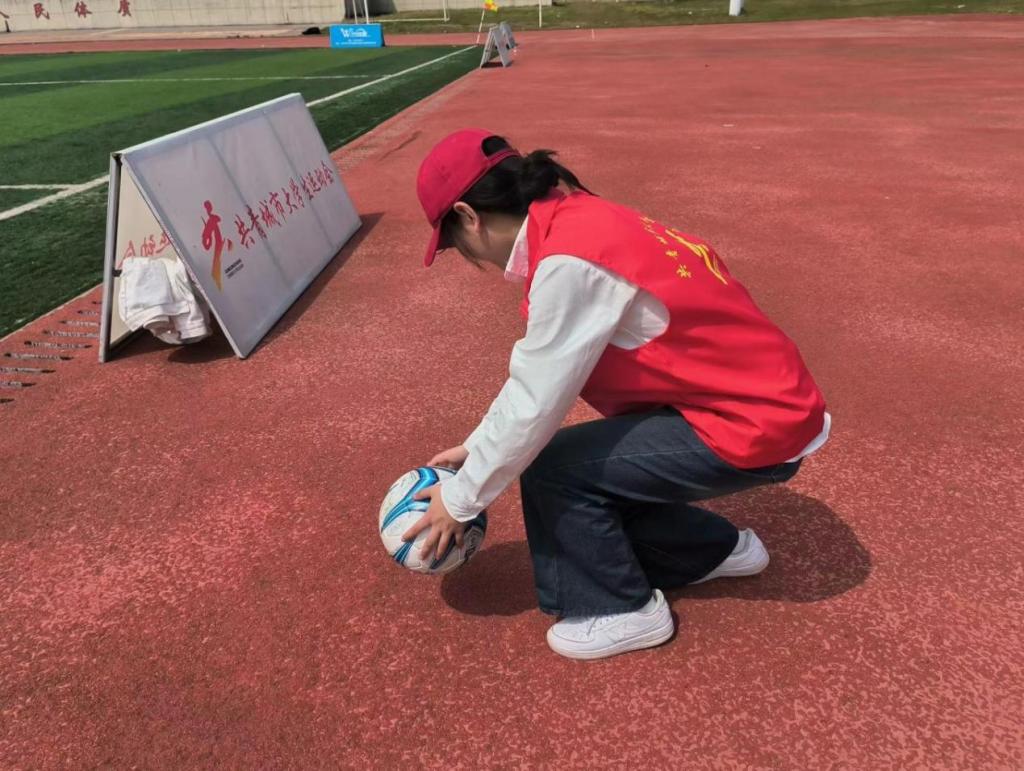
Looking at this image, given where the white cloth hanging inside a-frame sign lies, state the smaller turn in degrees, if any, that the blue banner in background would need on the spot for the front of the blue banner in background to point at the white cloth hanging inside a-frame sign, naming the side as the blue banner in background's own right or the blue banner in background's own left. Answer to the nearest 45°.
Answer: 0° — it already faces it

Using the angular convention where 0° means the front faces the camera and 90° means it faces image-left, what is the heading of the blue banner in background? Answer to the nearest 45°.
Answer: approximately 0°

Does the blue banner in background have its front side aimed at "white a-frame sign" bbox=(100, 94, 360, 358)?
yes

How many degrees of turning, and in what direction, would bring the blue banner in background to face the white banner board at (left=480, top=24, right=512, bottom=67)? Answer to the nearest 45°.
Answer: approximately 45° to its left
